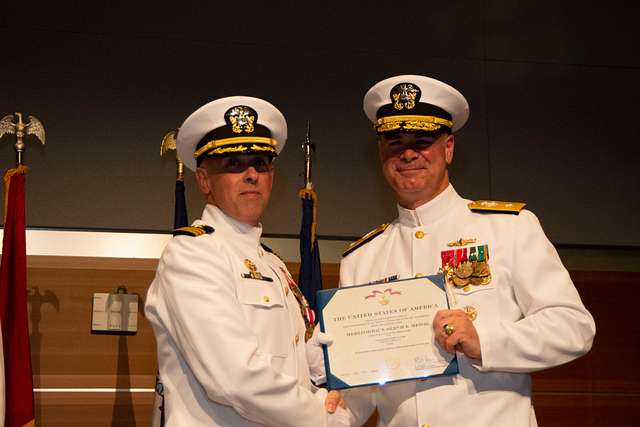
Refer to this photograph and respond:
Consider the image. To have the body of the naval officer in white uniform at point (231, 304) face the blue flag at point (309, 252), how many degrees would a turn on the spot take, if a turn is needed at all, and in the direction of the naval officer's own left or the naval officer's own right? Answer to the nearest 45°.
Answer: approximately 135° to the naval officer's own left

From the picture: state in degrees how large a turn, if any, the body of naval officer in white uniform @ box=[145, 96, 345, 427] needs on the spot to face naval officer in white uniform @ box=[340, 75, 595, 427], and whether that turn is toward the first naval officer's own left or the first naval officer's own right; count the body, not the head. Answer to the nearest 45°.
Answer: approximately 45° to the first naval officer's own left

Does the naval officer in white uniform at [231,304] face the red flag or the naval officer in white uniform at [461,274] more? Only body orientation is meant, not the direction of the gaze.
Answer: the naval officer in white uniform

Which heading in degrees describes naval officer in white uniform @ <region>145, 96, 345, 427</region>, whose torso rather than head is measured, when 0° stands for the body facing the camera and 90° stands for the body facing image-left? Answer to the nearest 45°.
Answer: approximately 315°

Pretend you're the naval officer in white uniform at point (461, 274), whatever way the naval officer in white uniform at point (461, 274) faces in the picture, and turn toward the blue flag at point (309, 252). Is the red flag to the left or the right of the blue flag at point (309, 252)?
left

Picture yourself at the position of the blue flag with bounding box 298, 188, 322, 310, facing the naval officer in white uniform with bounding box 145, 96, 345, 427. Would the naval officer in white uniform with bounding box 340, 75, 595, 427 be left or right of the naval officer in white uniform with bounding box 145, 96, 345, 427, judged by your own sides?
left

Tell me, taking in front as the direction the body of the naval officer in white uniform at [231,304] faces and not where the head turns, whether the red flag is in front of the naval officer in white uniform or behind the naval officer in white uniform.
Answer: behind
